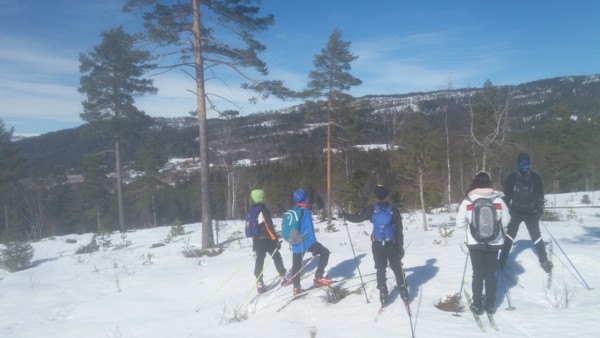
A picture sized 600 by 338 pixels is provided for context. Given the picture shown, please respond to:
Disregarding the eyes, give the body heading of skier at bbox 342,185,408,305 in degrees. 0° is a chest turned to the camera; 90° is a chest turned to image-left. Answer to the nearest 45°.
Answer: approximately 180°

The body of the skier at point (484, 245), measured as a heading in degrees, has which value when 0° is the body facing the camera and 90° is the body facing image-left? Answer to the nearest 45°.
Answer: approximately 180°

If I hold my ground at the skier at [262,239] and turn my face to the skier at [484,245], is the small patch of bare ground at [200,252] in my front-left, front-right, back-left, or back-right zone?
back-left

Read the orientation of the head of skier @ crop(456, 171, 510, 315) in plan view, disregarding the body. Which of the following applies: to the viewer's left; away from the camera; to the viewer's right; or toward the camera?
away from the camera
